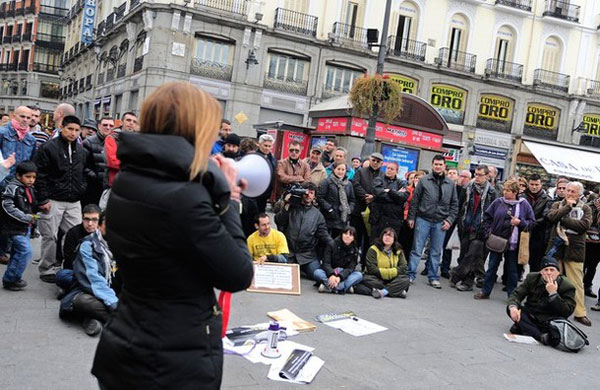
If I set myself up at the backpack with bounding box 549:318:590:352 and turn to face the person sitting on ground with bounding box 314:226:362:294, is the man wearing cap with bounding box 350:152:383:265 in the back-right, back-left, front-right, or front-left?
front-right

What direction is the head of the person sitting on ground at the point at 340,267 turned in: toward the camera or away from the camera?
toward the camera

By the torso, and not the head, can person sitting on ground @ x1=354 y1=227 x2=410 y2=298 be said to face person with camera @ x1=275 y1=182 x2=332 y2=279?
no

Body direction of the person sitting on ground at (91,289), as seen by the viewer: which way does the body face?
to the viewer's right

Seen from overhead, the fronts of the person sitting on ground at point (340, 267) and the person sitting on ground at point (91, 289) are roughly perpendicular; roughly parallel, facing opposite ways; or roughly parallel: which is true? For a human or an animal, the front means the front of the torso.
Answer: roughly perpendicular

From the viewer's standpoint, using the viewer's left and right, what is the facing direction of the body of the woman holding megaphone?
facing away from the viewer and to the right of the viewer

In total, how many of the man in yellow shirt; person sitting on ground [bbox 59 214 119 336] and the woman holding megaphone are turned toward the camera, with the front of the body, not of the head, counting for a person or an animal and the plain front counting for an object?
1

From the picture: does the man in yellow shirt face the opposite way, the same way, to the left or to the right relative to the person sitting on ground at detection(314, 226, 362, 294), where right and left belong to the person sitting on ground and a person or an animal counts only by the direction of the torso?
the same way

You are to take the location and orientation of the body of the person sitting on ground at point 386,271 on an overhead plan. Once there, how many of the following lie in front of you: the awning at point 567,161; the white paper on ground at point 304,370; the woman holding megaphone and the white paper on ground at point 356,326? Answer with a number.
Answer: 3

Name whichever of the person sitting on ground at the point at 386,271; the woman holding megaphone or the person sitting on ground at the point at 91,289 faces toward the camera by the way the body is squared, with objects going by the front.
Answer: the person sitting on ground at the point at 386,271

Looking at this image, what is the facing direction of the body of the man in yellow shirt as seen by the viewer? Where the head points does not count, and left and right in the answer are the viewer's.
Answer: facing the viewer
